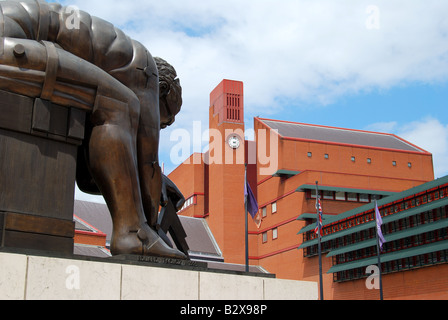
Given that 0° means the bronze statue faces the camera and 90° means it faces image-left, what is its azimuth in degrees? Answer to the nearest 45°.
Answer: approximately 270°

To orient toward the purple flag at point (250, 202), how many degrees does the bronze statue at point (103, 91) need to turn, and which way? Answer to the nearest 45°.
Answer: approximately 90° to its left
